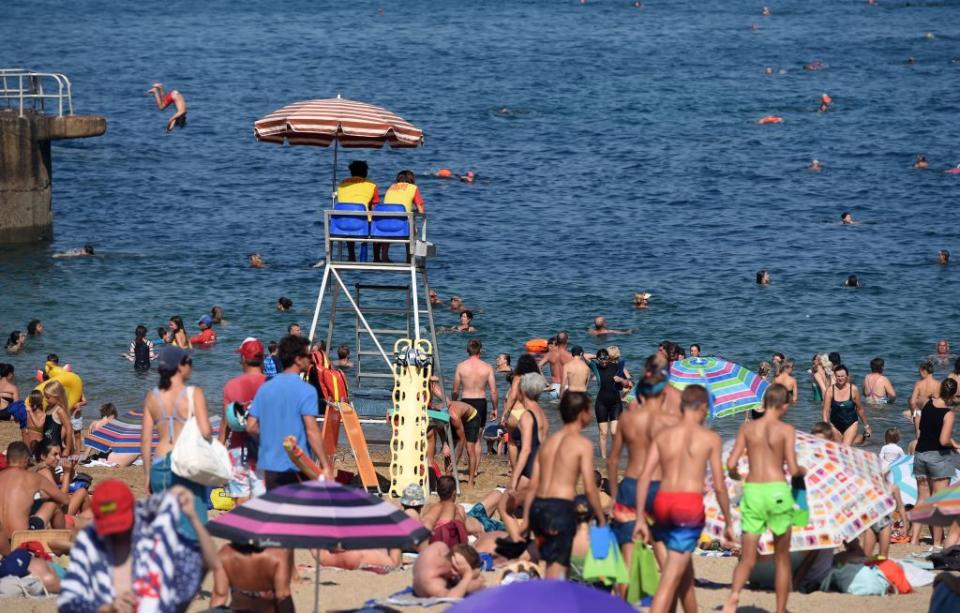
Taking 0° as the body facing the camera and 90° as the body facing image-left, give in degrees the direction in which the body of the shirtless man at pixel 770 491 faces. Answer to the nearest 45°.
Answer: approximately 180°

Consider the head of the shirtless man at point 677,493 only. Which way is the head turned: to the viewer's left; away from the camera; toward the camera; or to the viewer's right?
away from the camera

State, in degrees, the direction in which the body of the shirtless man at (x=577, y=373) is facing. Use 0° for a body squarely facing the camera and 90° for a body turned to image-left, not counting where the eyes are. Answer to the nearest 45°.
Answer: approximately 180°

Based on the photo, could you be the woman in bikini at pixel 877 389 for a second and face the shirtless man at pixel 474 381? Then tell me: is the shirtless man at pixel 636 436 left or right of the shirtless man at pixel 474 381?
left

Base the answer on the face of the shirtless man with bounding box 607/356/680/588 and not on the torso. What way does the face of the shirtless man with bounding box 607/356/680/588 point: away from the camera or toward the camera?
away from the camera

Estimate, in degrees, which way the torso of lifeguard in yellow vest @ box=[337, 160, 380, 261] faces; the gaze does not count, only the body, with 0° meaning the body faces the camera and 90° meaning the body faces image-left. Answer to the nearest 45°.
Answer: approximately 180°

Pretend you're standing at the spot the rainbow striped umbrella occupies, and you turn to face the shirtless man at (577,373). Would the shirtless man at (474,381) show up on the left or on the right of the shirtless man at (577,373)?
left
